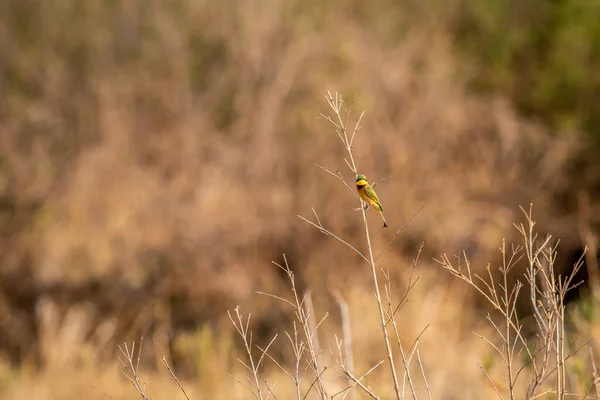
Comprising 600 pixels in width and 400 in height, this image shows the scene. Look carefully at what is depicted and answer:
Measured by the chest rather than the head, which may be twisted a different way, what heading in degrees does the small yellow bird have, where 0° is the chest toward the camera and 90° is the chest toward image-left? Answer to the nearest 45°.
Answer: approximately 45°

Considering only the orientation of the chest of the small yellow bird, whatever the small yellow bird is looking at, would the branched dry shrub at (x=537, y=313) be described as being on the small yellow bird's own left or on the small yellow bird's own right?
on the small yellow bird's own left
